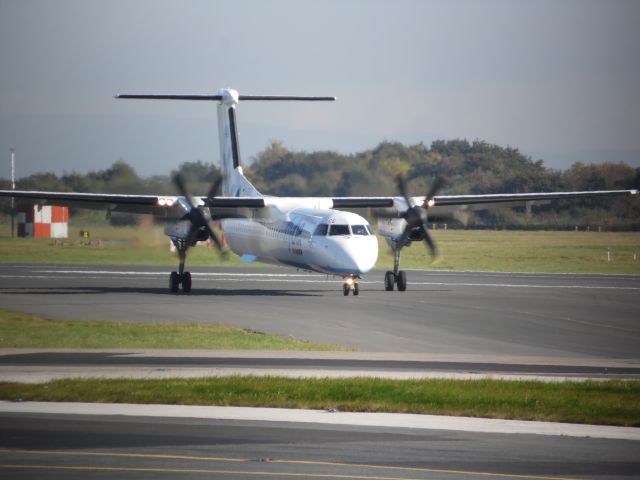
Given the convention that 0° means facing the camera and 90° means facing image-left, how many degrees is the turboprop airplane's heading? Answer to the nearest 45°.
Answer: approximately 0°
